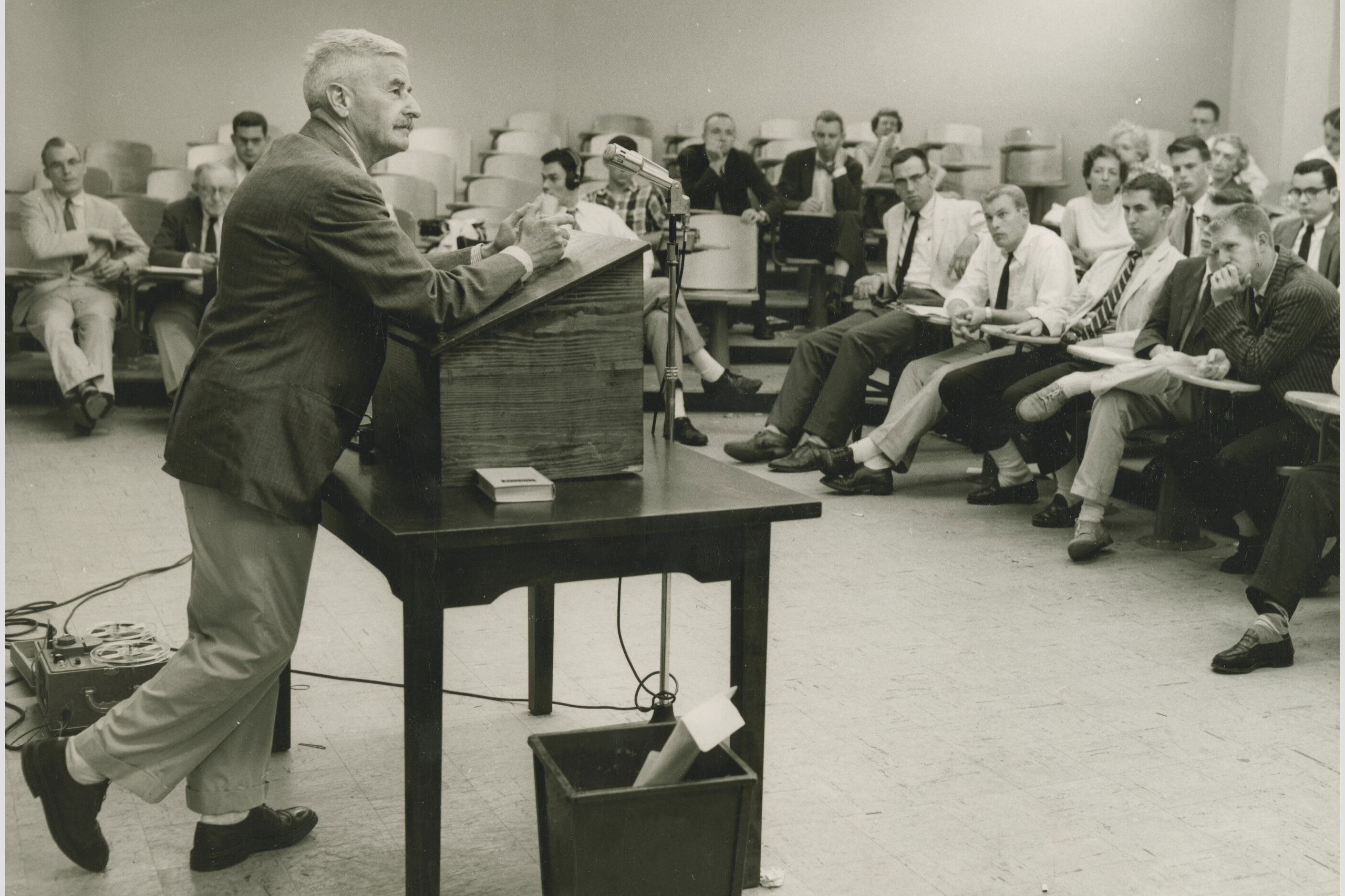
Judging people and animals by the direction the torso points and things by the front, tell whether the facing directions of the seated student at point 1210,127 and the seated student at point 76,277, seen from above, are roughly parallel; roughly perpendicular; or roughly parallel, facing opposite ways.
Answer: roughly perpendicular

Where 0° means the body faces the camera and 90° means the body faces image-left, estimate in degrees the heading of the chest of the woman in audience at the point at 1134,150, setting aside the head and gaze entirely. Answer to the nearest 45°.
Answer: approximately 45°

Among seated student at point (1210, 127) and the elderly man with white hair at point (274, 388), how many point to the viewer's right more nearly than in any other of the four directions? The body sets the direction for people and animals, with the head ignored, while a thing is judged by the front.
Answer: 1

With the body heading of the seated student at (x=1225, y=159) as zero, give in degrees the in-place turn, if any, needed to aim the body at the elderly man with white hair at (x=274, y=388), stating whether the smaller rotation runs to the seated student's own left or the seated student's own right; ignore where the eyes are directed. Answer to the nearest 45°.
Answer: approximately 45° to the seated student's own left

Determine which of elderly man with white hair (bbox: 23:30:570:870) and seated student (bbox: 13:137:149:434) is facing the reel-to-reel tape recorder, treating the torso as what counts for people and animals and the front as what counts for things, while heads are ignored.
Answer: the seated student

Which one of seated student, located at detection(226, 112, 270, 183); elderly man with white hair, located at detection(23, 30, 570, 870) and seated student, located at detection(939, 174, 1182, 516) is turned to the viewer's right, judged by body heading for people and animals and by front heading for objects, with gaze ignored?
the elderly man with white hair

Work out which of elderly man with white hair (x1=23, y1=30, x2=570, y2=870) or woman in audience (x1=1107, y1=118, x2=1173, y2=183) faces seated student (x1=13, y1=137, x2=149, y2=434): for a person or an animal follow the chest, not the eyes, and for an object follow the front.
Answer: the woman in audience
